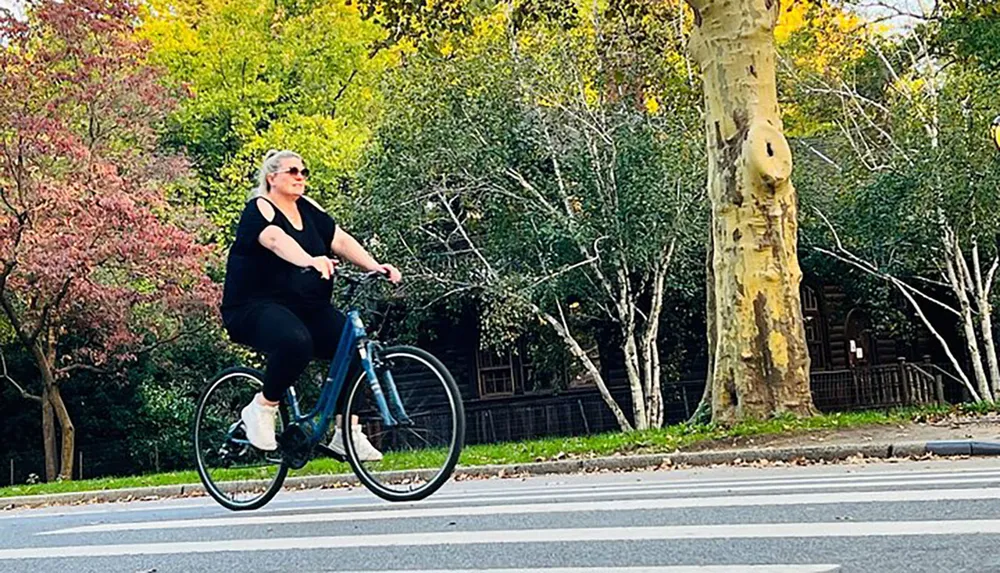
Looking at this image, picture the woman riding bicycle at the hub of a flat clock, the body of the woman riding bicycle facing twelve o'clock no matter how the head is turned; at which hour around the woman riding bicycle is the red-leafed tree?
The red-leafed tree is roughly at 7 o'clock from the woman riding bicycle.

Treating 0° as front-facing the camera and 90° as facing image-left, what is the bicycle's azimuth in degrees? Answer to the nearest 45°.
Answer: approximately 315°

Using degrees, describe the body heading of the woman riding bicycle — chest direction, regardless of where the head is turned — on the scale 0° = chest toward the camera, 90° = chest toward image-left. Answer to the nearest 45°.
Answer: approximately 315°

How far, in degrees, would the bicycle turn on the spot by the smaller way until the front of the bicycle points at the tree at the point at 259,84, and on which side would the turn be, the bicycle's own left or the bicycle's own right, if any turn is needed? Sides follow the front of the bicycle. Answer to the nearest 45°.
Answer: approximately 135° to the bicycle's own left

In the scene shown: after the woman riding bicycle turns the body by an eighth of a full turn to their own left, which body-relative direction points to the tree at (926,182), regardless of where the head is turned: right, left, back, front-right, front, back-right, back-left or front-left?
front-left

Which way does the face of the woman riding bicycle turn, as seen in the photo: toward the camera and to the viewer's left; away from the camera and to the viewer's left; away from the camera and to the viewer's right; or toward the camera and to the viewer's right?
toward the camera and to the viewer's right

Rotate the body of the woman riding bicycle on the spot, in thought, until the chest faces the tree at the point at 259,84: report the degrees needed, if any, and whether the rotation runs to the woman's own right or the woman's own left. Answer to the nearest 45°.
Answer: approximately 135° to the woman's own left

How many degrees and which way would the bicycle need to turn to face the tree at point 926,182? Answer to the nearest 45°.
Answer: approximately 90° to its left
